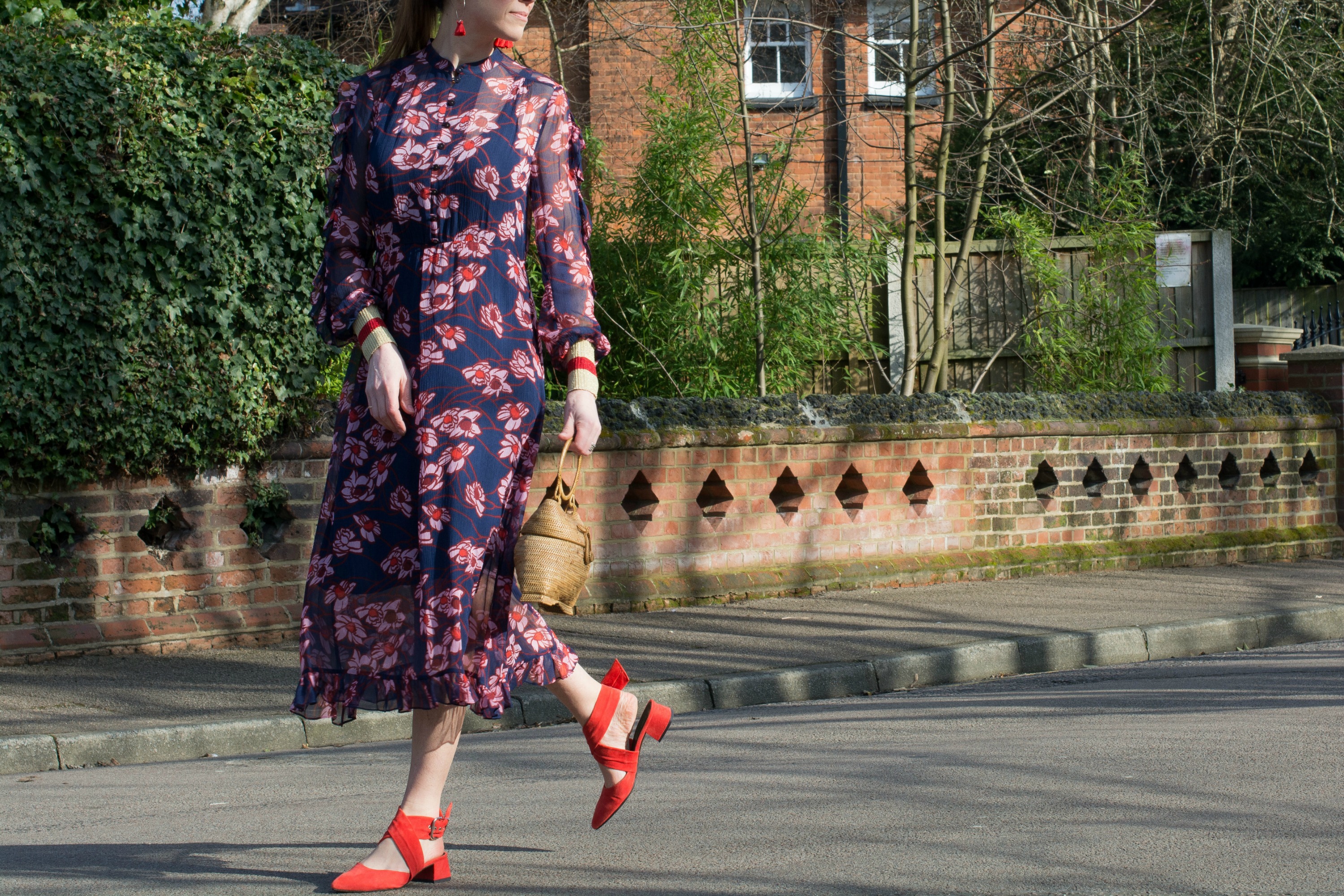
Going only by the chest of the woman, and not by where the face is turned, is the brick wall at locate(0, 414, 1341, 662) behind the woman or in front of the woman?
behind

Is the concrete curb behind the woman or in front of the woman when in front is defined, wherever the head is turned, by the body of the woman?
behind

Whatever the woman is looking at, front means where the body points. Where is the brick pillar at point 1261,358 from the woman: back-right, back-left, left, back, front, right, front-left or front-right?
back

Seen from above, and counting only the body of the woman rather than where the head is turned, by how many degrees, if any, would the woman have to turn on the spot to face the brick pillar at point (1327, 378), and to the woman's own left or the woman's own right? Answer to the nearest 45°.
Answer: approximately 180°

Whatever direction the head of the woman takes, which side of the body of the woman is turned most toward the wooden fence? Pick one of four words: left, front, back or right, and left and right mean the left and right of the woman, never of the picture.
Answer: back

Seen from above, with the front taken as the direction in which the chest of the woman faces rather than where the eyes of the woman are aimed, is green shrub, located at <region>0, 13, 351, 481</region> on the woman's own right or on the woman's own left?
on the woman's own right

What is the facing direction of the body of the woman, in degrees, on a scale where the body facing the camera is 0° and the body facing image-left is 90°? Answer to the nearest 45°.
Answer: approximately 45°

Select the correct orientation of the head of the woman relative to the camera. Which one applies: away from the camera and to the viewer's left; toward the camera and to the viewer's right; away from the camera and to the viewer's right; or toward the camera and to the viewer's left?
toward the camera and to the viewer's right
